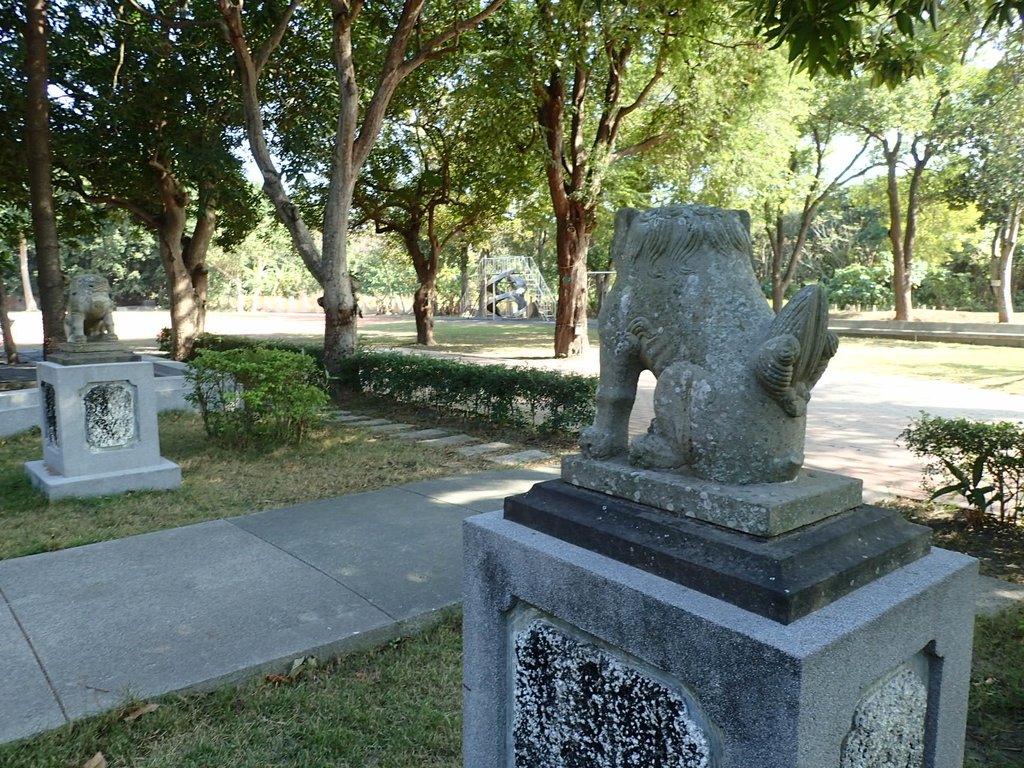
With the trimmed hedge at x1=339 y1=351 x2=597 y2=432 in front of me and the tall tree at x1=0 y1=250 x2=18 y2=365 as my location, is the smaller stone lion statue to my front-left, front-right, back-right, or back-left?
front-right

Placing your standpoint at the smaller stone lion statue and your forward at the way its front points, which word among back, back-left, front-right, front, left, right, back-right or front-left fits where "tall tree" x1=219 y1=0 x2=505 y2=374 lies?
back-left

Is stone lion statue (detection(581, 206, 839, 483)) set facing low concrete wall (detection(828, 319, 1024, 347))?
no

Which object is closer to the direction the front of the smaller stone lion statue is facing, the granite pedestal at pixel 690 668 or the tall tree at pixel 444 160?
the granite pedestal

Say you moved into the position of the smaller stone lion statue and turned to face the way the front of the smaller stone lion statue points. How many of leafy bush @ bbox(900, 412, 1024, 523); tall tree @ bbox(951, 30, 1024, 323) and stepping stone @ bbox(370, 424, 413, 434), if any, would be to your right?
0

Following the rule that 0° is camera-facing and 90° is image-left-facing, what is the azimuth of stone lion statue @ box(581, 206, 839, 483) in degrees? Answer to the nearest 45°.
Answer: approximately 135°

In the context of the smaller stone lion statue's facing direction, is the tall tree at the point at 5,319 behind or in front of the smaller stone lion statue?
behind

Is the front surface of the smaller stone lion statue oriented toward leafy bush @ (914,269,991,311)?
no

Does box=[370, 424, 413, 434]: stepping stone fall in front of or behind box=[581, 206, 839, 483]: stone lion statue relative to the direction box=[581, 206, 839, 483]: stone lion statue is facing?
in front

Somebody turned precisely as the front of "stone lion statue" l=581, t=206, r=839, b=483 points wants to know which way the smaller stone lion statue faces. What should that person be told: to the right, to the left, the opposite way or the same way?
the opposite way

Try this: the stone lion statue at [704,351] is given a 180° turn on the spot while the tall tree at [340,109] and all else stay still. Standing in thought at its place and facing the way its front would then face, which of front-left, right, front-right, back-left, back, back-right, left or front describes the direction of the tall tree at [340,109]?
back

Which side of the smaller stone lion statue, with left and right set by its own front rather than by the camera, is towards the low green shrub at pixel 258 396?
left

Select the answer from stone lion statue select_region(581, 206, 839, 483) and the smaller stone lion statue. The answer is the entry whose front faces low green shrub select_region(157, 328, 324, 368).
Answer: the stone lion statue

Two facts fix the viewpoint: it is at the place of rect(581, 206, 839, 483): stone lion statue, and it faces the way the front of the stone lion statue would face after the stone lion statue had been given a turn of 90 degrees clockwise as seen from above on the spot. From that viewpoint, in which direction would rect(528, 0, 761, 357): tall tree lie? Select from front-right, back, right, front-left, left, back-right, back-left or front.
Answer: front-left

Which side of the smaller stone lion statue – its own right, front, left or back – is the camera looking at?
front

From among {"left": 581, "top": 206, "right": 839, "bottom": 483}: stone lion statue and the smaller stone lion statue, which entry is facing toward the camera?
the smaller stone lion statue

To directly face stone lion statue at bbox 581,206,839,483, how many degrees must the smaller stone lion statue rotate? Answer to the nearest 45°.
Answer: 0° — it already faces it
